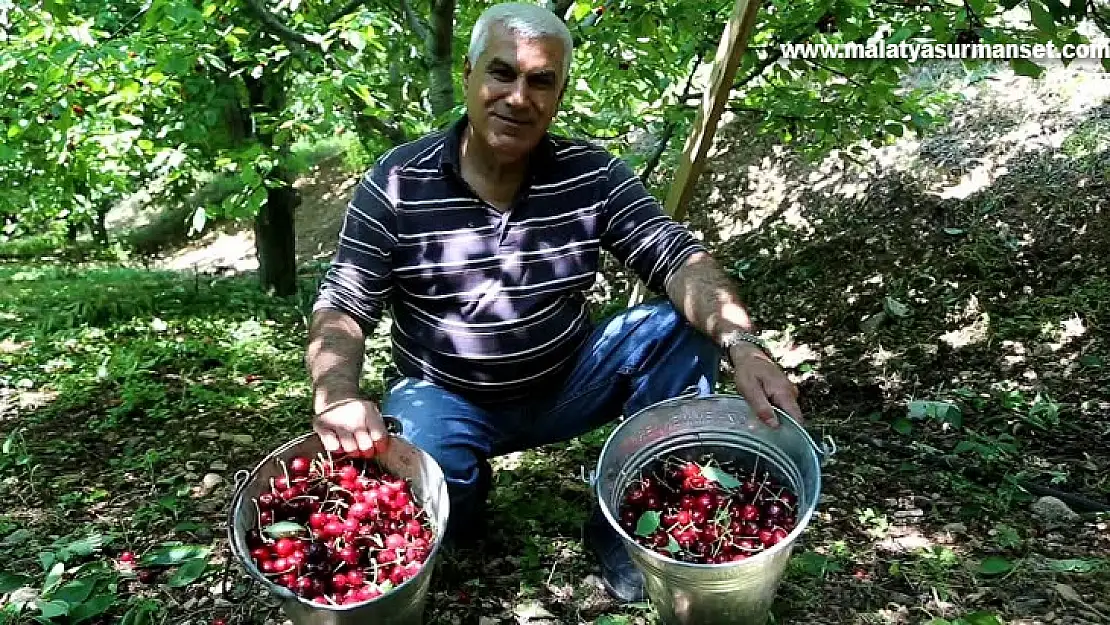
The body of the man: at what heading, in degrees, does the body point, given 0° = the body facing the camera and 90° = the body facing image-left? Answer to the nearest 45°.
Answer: approximately 0°

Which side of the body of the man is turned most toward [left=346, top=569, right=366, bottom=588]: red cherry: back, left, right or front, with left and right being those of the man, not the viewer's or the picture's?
front

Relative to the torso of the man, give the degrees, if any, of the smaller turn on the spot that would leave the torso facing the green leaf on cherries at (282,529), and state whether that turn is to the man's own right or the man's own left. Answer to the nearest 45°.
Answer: approximately 45° to the man's own right

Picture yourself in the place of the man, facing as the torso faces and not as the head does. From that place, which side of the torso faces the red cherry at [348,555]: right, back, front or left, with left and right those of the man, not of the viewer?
front

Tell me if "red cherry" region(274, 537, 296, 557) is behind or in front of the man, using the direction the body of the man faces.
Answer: in front

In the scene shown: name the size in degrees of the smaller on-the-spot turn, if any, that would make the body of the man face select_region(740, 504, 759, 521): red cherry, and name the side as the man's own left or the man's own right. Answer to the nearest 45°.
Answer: approximately 45° to the man's own left

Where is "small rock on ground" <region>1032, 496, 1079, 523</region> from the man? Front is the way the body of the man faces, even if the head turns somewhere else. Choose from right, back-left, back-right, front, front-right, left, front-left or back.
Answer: left

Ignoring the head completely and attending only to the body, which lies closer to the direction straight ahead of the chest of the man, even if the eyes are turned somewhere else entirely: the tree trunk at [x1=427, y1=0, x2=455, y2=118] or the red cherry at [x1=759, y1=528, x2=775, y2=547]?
the red cherry

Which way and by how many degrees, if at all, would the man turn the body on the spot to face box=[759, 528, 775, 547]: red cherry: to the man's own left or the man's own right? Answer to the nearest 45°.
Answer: approximately 45° to the man's own left

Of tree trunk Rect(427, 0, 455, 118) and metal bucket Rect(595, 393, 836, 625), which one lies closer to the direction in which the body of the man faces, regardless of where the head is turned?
the metal bucket

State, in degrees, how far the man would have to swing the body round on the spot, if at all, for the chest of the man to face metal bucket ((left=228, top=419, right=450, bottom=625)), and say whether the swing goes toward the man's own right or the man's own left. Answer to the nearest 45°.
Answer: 0° — they already face it

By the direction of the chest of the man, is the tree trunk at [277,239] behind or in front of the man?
behind

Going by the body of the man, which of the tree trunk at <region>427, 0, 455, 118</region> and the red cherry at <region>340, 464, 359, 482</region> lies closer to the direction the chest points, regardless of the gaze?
the red cherry

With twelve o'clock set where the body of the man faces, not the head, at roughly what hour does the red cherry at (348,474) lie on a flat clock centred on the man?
The red cherry is roughly at 1 o'clock from the man.

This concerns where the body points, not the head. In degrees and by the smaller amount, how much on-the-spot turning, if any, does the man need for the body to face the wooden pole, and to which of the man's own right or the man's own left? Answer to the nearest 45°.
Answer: approximately 135° to the man's own left
